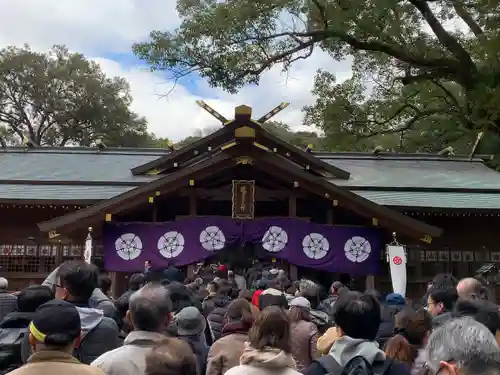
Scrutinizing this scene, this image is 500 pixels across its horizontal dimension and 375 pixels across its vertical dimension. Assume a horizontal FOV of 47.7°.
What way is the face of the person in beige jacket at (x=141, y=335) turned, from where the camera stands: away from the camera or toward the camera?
away from the camera

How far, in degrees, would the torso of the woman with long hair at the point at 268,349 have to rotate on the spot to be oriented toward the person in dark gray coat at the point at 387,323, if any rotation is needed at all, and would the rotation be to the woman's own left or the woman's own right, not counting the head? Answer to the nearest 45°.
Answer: approximately 45° to the woman's own right

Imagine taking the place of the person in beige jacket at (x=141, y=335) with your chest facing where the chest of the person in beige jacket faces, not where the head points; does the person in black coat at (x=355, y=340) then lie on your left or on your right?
on your right

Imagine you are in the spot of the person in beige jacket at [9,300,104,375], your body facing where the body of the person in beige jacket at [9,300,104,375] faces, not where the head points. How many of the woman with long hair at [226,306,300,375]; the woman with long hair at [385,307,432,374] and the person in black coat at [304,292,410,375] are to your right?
3

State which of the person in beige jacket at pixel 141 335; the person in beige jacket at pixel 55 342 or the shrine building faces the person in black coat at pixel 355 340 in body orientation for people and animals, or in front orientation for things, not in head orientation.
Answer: the shrine building

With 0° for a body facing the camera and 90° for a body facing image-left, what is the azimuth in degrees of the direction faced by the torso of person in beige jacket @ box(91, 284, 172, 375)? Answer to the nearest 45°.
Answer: approximately 180°

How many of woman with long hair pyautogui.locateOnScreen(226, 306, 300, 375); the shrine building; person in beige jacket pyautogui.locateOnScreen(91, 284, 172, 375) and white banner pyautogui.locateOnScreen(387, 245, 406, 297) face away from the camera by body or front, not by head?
2

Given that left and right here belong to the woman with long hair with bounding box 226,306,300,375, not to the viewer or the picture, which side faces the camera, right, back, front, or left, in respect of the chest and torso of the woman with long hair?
back

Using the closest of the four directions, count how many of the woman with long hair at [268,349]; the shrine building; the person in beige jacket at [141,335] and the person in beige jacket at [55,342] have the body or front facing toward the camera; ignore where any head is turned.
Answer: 1

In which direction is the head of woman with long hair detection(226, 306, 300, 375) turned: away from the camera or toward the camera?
away from the camera

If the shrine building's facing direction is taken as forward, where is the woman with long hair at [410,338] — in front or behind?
in front

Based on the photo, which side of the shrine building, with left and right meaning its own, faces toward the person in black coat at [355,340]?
front

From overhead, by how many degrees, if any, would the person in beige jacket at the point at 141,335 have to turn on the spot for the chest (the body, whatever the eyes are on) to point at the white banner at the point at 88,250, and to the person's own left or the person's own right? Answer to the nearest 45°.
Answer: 0° — they already face it

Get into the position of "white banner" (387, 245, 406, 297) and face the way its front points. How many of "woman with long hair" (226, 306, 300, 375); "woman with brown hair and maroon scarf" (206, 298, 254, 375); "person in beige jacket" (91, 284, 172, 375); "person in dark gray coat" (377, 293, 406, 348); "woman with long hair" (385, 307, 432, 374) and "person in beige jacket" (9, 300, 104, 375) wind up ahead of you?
6

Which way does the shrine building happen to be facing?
toward the camera

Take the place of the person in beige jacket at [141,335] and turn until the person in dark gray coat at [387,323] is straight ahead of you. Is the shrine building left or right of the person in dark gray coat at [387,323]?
left

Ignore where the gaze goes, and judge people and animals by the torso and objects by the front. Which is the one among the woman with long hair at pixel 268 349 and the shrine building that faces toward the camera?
the shrine building

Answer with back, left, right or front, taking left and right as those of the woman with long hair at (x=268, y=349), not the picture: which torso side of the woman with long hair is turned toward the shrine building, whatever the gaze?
front

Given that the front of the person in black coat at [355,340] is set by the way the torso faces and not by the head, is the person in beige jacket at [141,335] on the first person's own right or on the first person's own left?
on the first person's own left

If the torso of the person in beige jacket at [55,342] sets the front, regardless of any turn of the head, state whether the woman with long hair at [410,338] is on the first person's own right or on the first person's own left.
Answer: on the first person's own right
